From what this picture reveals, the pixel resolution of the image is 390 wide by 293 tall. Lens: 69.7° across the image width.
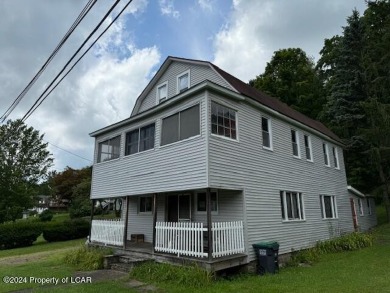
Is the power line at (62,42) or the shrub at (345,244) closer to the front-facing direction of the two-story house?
the power line

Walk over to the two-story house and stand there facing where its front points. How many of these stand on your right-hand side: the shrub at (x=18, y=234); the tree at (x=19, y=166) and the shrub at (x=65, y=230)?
3

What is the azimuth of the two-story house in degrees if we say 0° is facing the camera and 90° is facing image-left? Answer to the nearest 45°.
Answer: approximately 45°

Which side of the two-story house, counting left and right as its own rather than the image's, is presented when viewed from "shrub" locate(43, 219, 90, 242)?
right

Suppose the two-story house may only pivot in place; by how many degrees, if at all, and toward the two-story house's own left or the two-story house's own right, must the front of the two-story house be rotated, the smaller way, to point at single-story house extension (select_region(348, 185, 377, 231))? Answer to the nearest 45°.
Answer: approximately 180°

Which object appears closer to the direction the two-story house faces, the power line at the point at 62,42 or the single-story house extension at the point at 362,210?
the power line

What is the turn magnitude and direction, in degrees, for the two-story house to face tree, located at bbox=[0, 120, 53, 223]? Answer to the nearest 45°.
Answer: approximately 90° to its right

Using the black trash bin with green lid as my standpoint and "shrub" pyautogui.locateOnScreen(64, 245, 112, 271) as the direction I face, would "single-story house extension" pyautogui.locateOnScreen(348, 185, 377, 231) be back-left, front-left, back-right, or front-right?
back-right

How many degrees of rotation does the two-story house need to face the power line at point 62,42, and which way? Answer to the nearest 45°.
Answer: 0° — it already faces it
